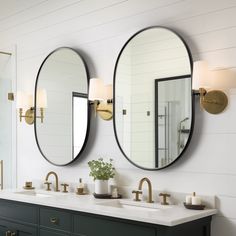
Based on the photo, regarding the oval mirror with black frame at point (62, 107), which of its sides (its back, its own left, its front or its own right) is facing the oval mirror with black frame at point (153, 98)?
left

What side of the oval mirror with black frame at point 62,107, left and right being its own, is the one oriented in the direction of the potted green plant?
left

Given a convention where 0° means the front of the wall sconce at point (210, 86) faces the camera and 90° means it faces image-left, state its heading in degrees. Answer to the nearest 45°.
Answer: approximately 45°

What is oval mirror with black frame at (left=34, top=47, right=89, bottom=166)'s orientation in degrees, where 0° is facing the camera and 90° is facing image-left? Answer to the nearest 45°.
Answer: approximately 45°

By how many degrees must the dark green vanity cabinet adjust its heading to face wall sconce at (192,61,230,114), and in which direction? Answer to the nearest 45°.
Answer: approximately 135° to its left
